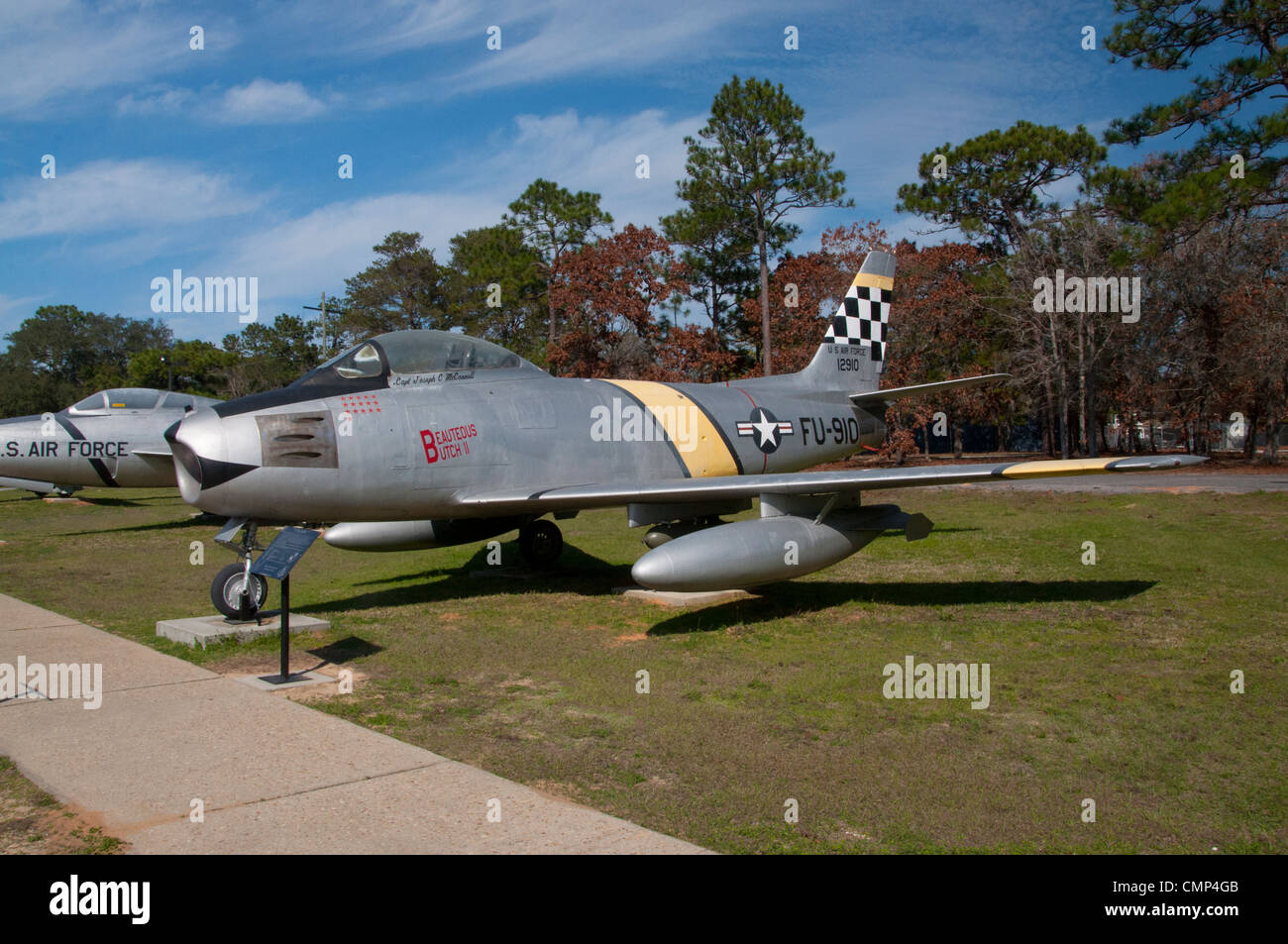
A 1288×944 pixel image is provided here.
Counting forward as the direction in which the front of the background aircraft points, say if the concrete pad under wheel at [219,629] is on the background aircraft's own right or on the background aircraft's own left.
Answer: on the background aircraft's own left

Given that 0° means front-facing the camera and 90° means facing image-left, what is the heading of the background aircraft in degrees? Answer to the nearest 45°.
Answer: approximately 90°

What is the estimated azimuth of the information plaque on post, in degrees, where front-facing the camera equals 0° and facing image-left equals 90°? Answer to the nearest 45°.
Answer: approximately 45°

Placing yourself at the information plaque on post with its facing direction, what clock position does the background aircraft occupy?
The background aircraft is roughly at 4 o'clock from the information plaque on post.

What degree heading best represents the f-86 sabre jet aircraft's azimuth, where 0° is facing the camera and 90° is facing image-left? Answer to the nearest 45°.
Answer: approximately 45°

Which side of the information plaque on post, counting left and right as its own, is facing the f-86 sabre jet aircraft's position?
back

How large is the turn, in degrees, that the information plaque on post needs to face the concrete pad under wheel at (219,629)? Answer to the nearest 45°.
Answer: approximately 135° to its right
